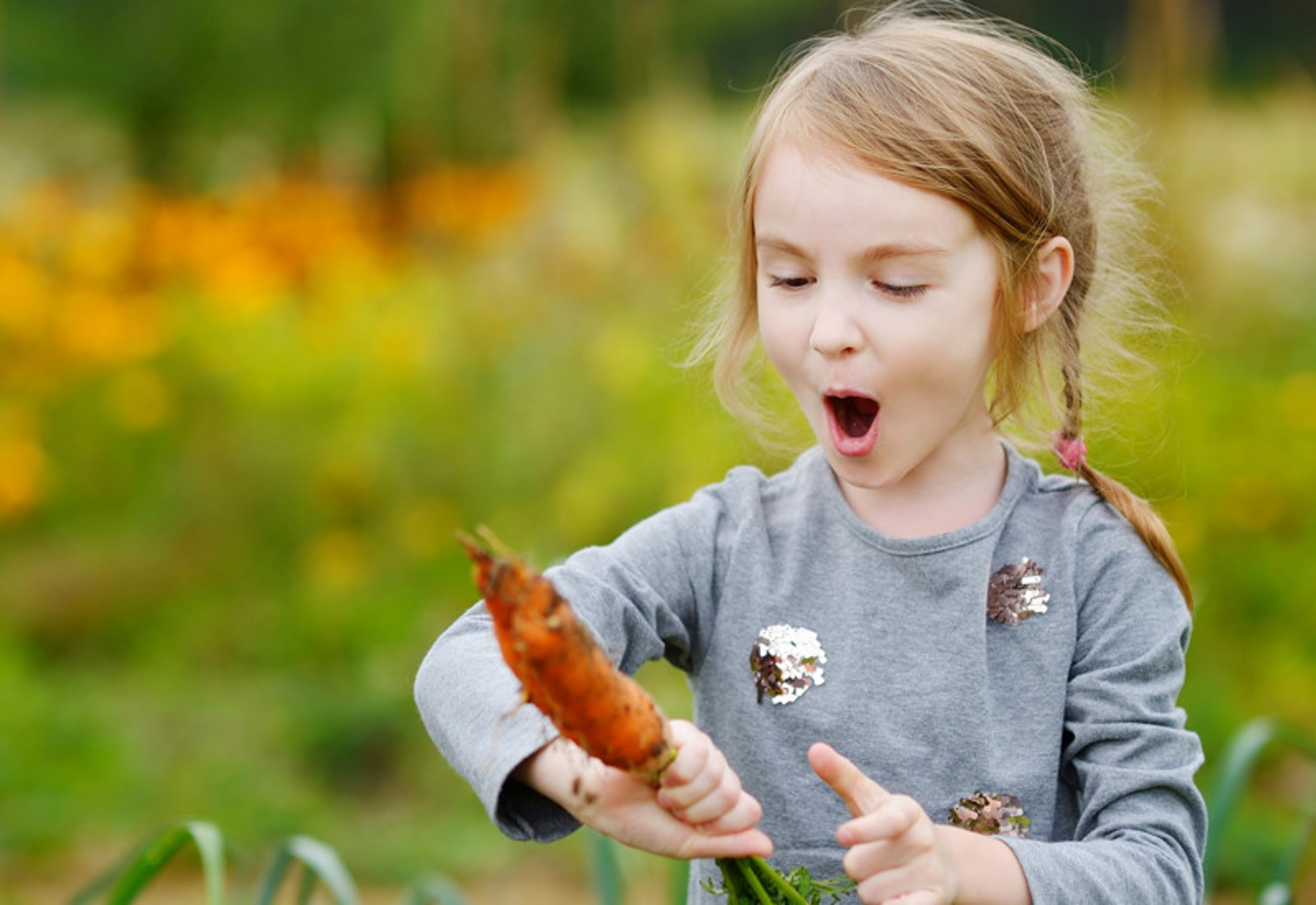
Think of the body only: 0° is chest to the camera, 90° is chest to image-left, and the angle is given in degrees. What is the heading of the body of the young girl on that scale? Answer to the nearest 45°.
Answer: approximately 0°

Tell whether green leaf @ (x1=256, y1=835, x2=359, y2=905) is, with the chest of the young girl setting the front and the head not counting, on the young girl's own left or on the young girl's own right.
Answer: on the young girl's own right
